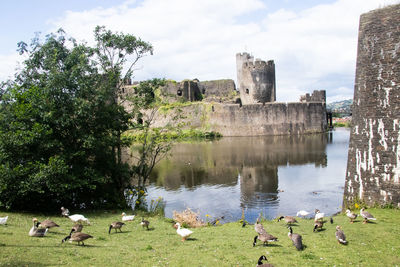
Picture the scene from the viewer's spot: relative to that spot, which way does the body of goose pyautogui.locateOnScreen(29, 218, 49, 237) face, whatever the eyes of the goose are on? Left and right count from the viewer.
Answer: facing to the left of the viewer

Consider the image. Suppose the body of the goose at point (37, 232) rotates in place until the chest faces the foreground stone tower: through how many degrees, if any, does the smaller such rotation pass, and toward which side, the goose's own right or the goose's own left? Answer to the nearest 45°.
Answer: approximately 180°

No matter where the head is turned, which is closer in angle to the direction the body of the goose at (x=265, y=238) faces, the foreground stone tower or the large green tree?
the large green tree

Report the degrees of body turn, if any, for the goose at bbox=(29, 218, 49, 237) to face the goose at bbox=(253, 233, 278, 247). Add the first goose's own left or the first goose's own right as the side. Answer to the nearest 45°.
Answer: approximately 135° to the first goose's own left

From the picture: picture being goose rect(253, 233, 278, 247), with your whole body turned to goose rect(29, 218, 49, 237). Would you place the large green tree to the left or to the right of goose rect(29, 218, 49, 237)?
right

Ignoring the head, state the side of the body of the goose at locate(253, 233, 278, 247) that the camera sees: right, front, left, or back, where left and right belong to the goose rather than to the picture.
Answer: left

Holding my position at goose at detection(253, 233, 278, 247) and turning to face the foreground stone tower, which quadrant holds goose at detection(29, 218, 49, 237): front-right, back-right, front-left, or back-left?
back-left

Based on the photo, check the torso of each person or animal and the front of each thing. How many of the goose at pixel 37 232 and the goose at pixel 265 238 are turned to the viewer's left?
2

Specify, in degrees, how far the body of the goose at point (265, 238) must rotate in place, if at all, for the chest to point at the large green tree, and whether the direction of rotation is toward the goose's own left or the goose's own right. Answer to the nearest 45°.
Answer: approximately 45° to the goose's own right

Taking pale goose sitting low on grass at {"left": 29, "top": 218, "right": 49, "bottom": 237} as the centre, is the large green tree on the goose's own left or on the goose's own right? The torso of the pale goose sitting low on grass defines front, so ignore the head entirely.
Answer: on the goose's own right
